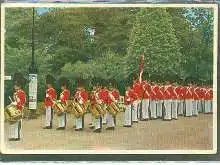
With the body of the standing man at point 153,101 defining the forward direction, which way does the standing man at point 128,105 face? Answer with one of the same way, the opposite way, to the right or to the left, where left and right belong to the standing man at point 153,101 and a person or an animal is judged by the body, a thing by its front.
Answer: the same way

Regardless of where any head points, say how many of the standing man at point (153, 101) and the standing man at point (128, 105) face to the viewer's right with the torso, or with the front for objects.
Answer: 0

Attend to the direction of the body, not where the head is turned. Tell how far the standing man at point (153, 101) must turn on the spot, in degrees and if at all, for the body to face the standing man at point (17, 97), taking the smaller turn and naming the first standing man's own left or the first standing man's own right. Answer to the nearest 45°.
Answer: approximately 45° to the first standing man's own right
